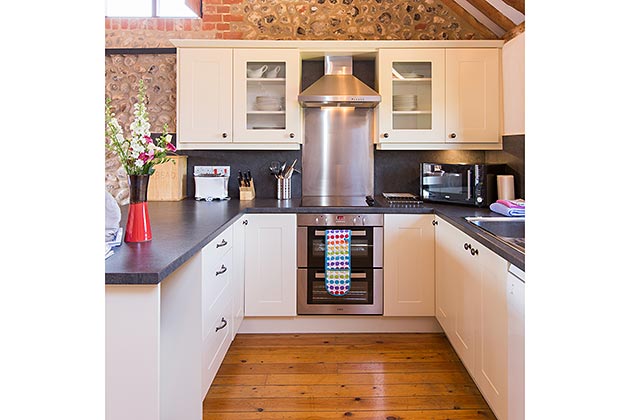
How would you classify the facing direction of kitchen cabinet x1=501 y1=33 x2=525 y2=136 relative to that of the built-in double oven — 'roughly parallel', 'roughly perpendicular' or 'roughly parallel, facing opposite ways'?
roughly perpendicular

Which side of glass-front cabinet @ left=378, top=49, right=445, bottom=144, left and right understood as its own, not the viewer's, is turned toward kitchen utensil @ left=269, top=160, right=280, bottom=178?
right

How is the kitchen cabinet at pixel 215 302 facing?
to the viewer's right

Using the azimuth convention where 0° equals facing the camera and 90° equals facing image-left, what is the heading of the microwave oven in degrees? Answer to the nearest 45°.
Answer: approximately 45°

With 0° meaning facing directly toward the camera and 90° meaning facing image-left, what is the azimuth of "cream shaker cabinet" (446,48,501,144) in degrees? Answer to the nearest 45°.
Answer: approximately 0°

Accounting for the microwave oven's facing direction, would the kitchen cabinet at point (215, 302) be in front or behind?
in front

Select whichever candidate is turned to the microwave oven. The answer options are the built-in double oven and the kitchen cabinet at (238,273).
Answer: the kitchen cabinet

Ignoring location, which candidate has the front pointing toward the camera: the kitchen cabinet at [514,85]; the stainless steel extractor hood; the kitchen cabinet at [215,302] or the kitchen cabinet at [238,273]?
the stainless steel extractor hood

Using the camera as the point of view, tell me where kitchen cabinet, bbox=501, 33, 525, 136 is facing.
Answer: facing to the left of the viewer

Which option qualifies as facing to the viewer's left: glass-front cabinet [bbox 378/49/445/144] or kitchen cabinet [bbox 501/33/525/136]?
the kitchen cabinet

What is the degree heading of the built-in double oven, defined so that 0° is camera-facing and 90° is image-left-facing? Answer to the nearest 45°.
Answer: approximately 0°
